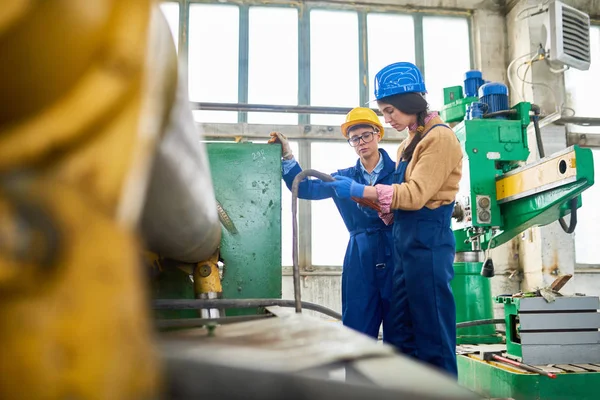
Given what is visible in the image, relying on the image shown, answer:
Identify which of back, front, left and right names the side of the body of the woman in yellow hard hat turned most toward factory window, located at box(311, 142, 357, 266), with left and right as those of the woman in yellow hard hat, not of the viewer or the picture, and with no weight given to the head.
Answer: back

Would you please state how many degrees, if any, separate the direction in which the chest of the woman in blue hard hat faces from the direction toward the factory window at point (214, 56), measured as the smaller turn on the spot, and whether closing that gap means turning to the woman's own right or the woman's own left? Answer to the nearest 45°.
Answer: approximately 45° to the woman's own right

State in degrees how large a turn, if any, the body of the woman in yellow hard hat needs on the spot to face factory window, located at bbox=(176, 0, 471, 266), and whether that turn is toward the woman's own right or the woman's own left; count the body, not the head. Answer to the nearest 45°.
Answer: approximately 180°

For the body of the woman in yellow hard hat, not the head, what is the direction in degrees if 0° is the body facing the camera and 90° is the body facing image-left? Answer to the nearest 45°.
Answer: approximately 0°

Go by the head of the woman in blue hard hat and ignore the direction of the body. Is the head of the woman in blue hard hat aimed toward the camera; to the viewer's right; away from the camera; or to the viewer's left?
to the viewer's left

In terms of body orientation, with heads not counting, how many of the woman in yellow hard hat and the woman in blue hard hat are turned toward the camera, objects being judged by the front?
1

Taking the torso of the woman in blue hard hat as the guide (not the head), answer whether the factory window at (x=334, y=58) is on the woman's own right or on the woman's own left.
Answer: on the woman's own right

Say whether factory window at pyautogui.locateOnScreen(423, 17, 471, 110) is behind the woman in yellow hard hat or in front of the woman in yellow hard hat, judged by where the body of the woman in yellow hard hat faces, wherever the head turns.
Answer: behind

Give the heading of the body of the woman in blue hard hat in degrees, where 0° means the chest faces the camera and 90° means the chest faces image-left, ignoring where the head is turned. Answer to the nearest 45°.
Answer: approximately 90°

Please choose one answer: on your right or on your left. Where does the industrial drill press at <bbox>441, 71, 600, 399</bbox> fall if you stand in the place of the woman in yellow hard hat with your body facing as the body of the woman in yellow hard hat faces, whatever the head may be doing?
on your left
